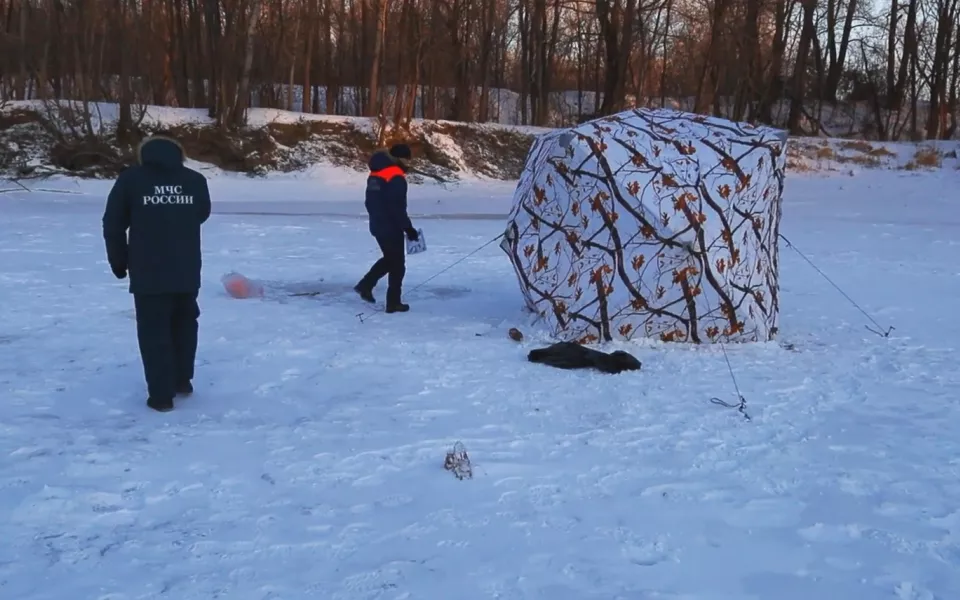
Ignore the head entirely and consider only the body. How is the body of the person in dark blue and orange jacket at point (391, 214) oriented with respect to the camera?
to the viewer's right

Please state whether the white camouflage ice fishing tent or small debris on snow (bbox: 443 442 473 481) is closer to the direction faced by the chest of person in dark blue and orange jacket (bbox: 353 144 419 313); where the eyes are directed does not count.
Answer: the white camouflage ice fishing tent

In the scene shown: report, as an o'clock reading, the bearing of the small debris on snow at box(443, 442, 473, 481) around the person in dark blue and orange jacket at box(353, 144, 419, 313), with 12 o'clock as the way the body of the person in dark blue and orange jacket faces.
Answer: The small debris on snow is roughly at 3 o'clock from the person in dark blue and orange jacket.

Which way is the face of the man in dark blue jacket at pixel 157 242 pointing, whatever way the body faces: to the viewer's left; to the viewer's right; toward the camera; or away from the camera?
away from the camera

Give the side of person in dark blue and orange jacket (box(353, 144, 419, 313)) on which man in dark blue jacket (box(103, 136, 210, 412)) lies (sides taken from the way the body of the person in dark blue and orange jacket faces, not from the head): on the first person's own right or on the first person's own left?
on the first person's own right
